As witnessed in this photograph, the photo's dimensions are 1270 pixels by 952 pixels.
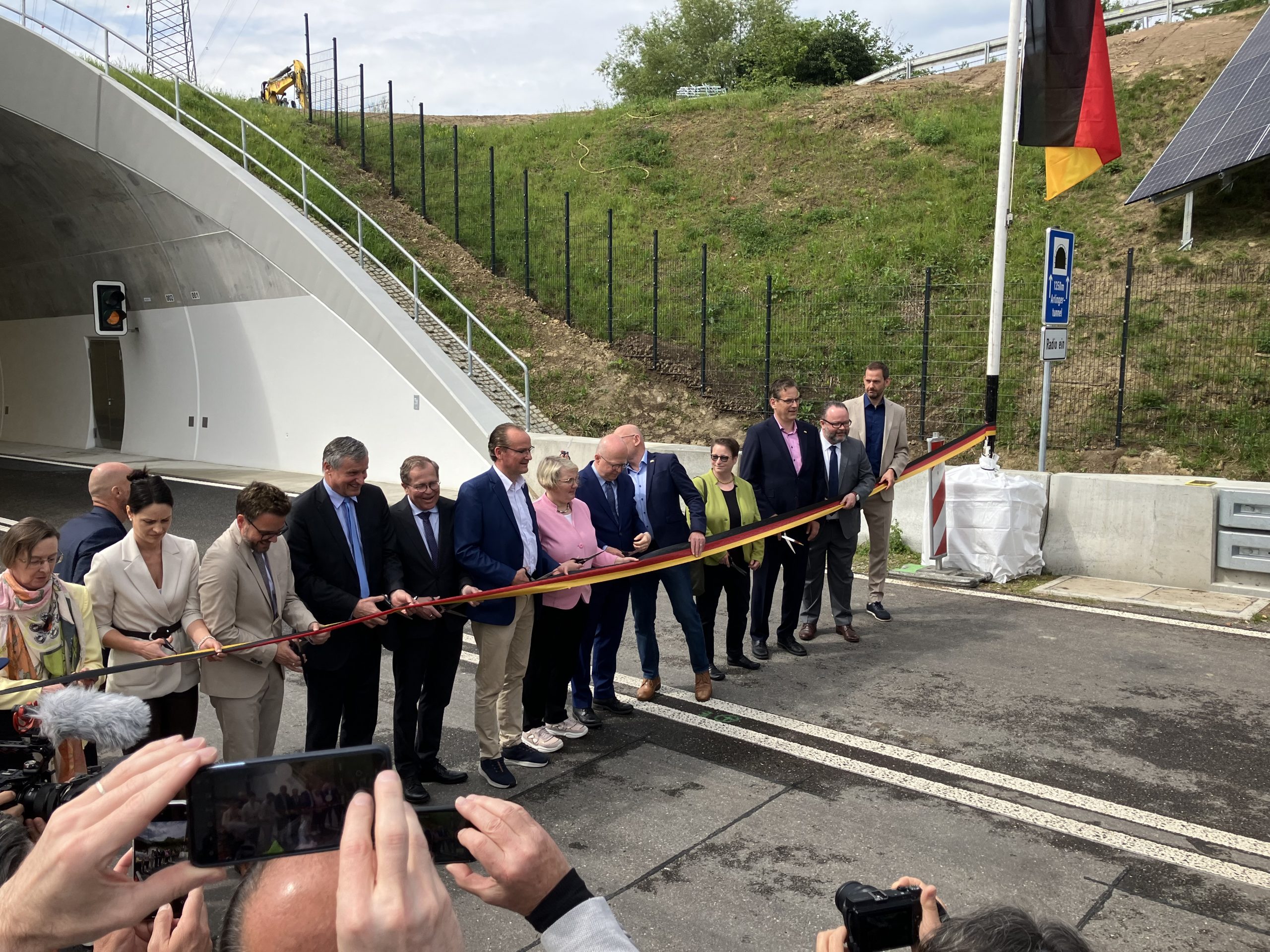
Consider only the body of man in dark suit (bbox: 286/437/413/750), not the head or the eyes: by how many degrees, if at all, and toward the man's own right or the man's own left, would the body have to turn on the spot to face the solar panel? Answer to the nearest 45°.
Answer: approximately 90° to the man's own left

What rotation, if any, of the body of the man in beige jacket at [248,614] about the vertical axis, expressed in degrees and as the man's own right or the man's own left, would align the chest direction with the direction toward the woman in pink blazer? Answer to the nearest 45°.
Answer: approximately 90° to the man's own left

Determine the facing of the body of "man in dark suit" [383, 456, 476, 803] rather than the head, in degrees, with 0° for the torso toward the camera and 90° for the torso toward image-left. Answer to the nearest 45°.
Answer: approximately 315°

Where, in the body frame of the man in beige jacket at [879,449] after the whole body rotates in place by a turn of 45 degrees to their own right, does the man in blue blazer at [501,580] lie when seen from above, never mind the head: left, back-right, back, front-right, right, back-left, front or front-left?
front

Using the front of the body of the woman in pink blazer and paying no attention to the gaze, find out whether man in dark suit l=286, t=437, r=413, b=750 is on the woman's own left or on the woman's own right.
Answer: on the woman's own right

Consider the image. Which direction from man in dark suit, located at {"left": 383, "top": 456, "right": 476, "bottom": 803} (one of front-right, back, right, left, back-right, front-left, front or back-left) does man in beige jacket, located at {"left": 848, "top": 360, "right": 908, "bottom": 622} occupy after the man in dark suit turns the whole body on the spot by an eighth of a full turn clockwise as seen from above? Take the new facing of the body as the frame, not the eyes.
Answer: back-left

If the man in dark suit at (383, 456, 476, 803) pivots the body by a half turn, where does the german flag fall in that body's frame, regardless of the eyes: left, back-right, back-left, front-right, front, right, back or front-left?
right

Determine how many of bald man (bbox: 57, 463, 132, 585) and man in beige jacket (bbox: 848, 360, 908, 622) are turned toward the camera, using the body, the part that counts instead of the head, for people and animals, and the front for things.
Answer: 1

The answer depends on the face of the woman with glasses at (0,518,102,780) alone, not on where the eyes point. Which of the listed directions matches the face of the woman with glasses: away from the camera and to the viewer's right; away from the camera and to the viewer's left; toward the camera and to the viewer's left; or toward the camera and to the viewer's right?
toward the camera and to the viewer's right

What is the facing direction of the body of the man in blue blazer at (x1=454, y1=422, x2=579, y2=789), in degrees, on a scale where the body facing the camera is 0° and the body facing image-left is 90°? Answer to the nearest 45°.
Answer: approximately 315°

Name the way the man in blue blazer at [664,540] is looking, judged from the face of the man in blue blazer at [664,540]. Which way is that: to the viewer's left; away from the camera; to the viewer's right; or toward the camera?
to the viewer's left

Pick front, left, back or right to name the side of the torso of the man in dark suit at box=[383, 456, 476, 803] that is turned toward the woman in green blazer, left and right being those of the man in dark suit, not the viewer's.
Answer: left

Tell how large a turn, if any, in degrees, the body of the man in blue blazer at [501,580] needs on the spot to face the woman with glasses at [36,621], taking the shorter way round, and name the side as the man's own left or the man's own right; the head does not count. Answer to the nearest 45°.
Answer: approximately 90° to the man's own right

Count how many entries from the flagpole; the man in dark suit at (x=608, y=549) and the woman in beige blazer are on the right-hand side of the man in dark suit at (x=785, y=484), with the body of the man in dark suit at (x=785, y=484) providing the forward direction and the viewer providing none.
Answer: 2

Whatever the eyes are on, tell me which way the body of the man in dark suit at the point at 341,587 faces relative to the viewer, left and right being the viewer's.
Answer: facing the viewer and to the right of the viewer
